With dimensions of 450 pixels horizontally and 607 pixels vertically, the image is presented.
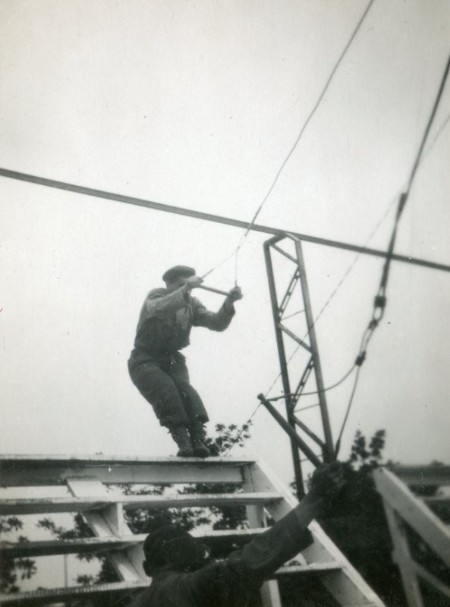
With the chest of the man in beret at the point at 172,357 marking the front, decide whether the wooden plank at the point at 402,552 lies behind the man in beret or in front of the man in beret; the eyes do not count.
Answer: in front

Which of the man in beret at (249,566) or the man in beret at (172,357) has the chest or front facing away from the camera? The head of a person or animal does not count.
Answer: the man in beret at (249,566)

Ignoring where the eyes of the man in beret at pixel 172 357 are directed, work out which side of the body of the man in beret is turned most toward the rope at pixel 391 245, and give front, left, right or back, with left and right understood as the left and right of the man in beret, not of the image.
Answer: front

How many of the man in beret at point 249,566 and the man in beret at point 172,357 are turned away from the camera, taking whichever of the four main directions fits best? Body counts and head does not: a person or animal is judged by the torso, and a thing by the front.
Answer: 1

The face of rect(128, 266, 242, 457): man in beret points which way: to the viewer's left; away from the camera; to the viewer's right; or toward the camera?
to the viewer's right

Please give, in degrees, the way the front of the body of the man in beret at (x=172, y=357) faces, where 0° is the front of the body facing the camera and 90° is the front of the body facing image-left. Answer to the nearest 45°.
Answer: approximately 315°

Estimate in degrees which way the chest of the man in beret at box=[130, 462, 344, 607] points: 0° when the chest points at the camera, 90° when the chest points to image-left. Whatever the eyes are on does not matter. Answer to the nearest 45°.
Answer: approximately 180°

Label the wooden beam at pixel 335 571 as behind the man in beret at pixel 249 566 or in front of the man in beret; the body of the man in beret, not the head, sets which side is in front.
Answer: in front
